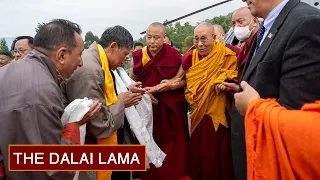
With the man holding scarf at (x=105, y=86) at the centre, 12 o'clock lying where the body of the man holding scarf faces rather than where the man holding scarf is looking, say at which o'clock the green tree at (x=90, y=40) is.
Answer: The green tree is roughly at 9 o'clock from the man holding scarf.

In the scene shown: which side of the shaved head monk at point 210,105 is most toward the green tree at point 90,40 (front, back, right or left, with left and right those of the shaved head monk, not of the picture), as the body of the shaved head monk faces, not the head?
right

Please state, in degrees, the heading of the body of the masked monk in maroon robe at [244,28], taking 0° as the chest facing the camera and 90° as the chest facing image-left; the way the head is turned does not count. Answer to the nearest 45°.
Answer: approximately 45°

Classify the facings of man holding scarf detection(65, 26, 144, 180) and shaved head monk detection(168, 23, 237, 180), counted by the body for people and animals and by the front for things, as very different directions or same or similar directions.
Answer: very different directions

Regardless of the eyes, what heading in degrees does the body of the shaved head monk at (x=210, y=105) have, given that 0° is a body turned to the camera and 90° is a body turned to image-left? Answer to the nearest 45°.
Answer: approximately 45°

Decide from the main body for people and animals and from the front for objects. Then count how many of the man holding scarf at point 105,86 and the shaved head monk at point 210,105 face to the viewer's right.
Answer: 1

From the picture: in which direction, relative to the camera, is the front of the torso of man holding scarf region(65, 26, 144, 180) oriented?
to the viewer's right

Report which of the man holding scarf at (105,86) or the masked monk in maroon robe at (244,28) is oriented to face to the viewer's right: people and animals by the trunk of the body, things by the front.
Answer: the man holding scarf
